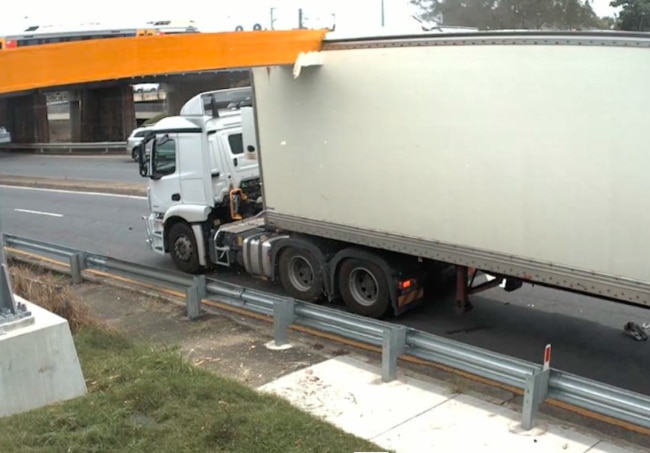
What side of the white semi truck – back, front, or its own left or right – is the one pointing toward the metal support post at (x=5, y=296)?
left

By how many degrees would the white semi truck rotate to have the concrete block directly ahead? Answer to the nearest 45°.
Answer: approximately 90° to its left

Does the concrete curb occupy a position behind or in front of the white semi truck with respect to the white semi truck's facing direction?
in front

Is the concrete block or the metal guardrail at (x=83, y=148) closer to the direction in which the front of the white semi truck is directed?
the metal guardrail

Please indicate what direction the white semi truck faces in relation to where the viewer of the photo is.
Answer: facing away from the viewer and to the left of the viewer

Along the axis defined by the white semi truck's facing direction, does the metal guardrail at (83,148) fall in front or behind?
in front
